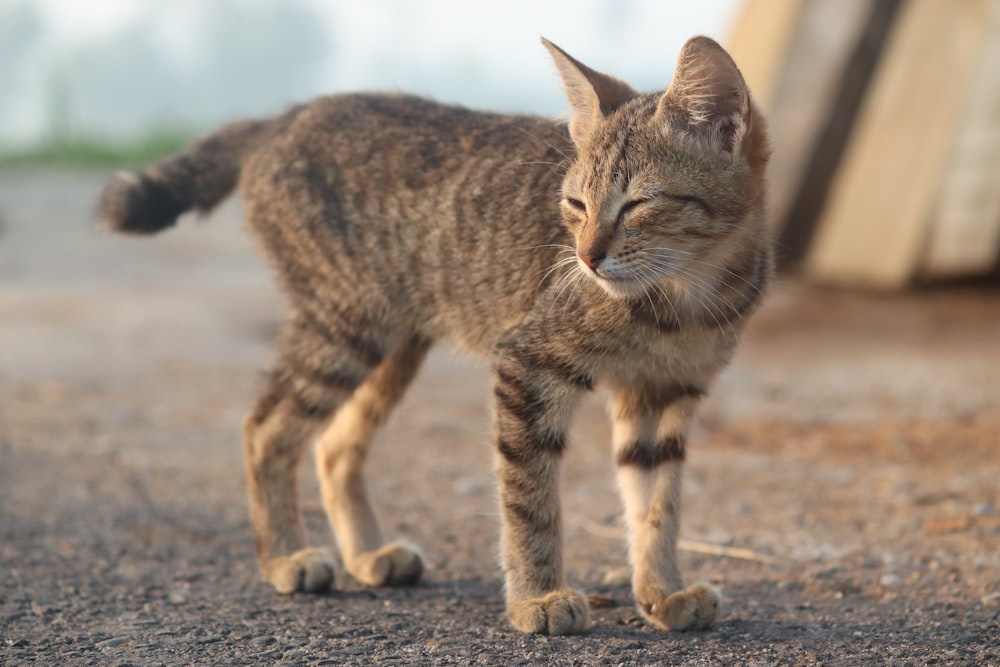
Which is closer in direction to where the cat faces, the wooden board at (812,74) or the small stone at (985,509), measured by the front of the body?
the small stone

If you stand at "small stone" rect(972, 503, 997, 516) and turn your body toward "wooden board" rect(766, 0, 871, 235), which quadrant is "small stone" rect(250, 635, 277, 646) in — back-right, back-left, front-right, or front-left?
back-left

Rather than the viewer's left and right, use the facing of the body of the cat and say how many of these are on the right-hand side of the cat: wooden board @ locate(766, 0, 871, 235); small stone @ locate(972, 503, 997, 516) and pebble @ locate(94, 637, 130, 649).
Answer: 1

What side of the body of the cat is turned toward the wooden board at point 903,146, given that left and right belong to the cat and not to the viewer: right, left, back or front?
left

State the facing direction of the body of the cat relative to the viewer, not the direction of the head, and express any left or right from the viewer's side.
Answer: facing the viewer and to the right of the viewer

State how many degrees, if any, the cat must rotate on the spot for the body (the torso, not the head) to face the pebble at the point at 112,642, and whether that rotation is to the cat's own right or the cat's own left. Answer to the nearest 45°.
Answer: approximately 90° to the cat's own right

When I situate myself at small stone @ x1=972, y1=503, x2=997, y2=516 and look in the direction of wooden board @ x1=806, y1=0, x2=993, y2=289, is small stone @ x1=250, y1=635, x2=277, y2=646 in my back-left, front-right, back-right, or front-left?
back-left

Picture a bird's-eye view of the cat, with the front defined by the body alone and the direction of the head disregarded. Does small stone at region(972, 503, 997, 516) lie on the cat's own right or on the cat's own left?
on the cat's own left
